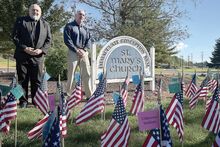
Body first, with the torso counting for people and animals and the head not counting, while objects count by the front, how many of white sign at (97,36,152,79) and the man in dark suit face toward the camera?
2

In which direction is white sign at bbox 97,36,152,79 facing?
toward the camera

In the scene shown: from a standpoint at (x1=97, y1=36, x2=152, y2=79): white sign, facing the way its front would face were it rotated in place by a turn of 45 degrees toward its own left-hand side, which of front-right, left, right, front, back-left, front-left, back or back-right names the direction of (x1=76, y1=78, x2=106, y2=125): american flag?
front-right

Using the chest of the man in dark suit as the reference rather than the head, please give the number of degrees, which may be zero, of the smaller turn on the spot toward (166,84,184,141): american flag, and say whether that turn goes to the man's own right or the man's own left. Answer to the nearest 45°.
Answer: approximately 45° to the man's own left

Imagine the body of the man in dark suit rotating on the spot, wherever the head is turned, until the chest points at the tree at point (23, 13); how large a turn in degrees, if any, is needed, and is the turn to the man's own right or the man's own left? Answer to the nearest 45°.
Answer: approximately 180°

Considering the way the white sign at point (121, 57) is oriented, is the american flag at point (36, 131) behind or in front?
in front

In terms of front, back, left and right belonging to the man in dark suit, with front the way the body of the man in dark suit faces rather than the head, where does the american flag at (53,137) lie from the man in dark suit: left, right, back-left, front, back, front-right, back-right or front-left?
front

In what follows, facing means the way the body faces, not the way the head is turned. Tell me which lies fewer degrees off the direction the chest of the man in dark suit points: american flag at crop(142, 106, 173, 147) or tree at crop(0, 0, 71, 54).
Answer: the american flag

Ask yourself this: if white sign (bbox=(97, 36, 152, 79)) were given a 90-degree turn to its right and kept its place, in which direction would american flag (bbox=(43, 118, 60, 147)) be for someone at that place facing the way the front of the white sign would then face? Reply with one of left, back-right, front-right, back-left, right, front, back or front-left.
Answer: left

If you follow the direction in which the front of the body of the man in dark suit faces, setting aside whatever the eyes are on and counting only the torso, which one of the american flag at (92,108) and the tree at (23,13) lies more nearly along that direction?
the american flag

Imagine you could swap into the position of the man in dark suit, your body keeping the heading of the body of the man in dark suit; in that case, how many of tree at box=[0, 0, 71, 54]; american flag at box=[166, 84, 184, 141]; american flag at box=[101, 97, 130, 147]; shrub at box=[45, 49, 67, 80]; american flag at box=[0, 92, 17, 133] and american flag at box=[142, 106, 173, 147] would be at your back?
2

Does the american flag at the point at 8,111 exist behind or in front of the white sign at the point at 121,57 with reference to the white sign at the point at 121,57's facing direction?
in front

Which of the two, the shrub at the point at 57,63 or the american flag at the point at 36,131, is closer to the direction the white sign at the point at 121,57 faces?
the american flag

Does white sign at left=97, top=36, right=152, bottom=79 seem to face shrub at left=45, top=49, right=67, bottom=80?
no

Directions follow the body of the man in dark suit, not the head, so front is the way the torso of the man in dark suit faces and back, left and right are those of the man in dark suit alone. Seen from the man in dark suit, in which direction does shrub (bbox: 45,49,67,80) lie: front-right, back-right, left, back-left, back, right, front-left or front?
back

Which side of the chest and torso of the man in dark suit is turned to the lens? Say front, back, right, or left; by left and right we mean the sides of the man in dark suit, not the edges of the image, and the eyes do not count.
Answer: front
